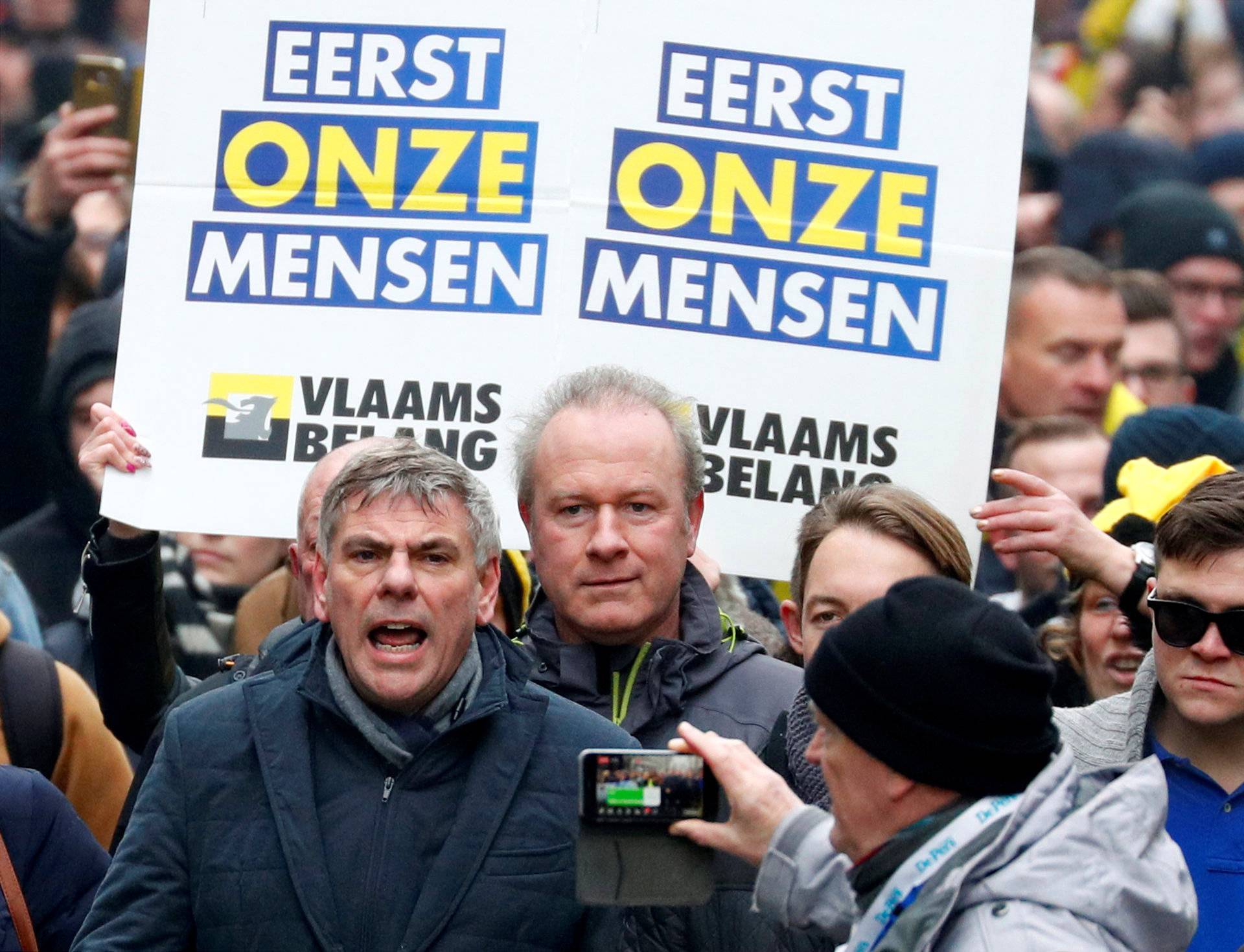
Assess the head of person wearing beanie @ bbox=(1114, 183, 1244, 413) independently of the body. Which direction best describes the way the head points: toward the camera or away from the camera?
toward the camera

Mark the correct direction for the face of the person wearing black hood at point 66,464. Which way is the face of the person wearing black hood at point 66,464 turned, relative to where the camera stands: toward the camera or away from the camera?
toward the camera

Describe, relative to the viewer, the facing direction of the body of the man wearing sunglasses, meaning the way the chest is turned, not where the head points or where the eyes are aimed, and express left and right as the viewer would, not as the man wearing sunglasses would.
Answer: facing the viewer

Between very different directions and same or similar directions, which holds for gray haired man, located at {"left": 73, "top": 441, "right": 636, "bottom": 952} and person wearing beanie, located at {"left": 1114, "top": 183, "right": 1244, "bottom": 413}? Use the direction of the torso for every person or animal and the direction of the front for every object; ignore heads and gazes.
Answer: same or similar directions

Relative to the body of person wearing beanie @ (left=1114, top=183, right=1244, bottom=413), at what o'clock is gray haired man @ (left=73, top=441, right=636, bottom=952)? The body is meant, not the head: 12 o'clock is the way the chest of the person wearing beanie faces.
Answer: The gray haired man is roughly at 2 o'clock from the person wearing beanie.

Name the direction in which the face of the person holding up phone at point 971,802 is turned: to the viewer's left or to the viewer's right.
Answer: to the viewer's left

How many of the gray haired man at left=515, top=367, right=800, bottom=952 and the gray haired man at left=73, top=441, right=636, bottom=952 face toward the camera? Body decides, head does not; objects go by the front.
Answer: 2

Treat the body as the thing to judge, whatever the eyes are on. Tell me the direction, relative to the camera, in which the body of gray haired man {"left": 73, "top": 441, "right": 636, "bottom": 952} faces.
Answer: toward the camera

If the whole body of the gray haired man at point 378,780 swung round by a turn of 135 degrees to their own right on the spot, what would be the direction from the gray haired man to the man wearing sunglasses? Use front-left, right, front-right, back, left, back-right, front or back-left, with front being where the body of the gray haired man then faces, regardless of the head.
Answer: back-right

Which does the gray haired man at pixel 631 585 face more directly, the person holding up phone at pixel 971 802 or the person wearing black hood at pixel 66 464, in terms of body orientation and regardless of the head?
the person holding up phone

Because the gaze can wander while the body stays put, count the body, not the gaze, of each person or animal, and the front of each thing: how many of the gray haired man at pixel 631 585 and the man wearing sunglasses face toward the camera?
2

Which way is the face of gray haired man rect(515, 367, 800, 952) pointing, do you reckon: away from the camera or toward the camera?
toward the camera

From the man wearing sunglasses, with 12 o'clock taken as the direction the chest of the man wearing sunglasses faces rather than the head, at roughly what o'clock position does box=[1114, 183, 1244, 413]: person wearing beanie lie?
The person wearing beanie is roughly at 6 o'clock from the man wearing sunglasses.
